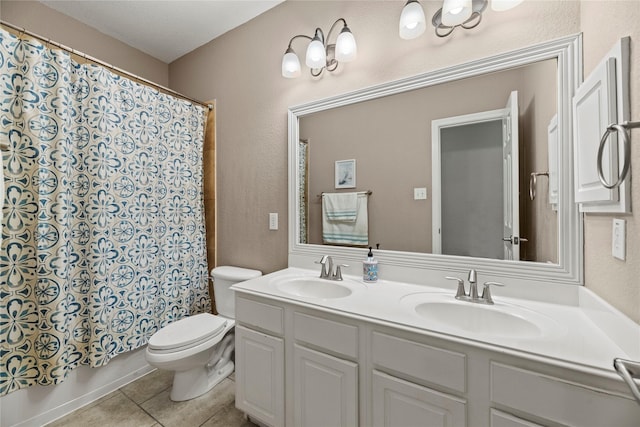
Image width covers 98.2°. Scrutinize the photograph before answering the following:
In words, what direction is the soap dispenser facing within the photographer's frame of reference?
facing the viewer

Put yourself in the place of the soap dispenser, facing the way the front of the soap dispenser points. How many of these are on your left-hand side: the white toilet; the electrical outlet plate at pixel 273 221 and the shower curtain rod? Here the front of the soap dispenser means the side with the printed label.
0

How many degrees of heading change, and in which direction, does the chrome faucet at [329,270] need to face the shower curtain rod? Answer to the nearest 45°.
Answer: approximately 45° to its right

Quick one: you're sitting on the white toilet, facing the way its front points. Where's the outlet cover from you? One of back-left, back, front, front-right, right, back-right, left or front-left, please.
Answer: left

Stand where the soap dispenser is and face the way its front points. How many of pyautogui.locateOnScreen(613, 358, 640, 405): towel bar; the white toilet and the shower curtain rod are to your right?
2

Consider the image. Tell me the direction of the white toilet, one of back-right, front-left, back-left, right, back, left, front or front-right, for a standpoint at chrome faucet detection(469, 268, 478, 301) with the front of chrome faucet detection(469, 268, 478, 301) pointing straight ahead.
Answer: right

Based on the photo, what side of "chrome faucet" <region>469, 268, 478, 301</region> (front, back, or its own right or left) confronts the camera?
front

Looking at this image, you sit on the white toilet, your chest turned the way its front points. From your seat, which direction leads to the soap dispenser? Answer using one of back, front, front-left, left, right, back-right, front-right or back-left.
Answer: left

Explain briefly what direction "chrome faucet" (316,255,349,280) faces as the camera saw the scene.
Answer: facing the viewer and to the left of the viewer

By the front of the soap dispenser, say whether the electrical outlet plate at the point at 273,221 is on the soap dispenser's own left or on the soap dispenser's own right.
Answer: on the soap dispenser's own right

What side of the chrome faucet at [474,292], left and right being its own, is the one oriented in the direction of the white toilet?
right

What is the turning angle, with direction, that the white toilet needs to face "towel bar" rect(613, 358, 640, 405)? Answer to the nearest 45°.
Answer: approximately 90° to its left
